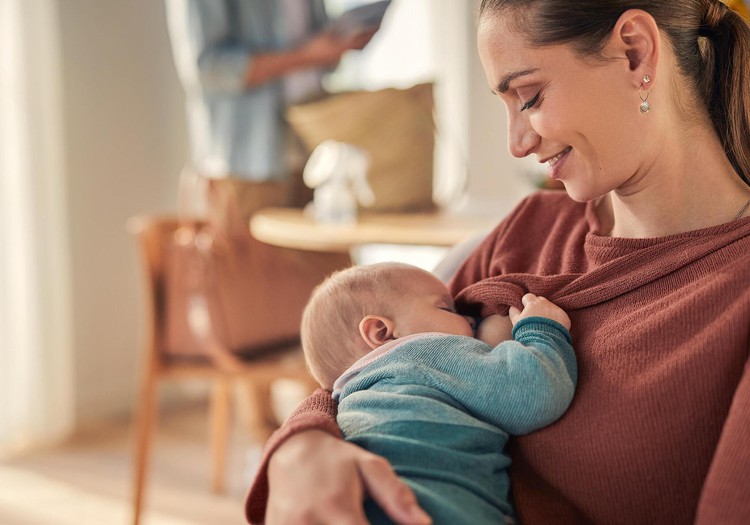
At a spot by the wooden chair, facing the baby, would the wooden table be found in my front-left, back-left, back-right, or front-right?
front-left

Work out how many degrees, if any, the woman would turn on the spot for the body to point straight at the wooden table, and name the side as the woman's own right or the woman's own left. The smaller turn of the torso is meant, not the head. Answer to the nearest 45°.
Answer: approximately 135° to the woman's own right

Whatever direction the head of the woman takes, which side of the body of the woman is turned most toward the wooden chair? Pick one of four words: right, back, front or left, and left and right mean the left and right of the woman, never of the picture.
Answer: right

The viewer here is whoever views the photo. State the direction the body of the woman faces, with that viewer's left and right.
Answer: facing the viewer and to the left of the viewer
